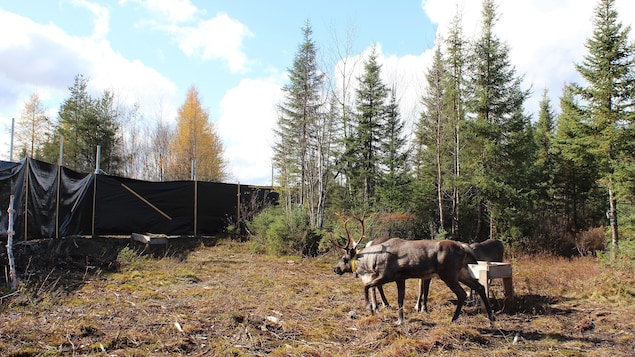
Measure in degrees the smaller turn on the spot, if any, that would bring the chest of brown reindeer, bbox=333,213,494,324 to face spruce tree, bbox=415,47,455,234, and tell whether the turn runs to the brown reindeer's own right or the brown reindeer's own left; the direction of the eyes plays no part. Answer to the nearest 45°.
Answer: approximately 90° to the brown reindeer's own right

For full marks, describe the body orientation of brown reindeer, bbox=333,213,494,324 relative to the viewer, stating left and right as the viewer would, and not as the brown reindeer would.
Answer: facing to the left of the viewer

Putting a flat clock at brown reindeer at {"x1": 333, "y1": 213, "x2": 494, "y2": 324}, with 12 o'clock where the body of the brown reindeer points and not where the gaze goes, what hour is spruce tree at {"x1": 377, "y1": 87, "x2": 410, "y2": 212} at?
The spruce tree is roughly at 3 o'clock from the brown reindeer.

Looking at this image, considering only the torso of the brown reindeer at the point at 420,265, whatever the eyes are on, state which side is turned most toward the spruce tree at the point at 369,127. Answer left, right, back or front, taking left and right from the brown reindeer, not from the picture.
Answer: right

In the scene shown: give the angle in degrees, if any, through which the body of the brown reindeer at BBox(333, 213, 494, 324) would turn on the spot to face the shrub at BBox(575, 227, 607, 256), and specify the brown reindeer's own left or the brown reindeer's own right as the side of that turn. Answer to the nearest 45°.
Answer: approximately 135° to the brown reindeer's own right

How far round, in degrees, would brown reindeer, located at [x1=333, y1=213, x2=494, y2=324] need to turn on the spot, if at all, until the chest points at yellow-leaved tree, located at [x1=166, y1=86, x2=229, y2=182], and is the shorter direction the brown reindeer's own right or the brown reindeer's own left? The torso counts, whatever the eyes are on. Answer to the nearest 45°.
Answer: approximately 45° to the brown reindeer's own right

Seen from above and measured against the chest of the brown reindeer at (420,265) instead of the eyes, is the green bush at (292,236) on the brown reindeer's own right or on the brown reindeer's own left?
on the brown reindeer's own right

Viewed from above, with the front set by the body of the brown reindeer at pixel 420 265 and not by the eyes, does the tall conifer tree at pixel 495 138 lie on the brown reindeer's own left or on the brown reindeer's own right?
on the brown reindeer's own right

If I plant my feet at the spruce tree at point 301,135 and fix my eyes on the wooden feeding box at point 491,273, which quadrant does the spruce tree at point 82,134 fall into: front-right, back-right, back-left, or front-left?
back-right

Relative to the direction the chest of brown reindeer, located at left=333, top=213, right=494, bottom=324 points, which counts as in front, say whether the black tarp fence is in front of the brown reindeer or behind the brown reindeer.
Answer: in front
